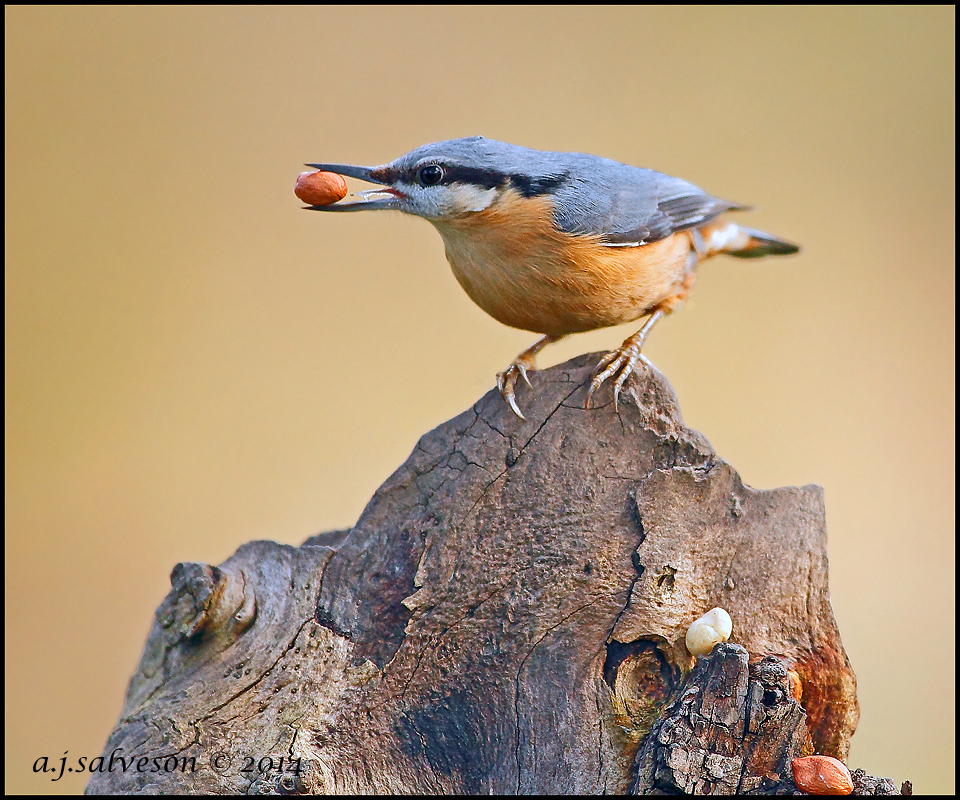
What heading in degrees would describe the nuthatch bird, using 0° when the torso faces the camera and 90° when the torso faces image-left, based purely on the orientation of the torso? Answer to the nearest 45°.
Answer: approximately 90°
